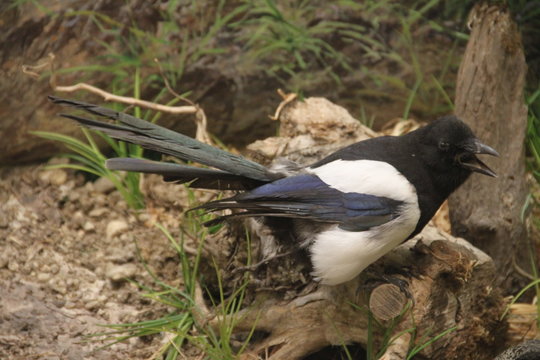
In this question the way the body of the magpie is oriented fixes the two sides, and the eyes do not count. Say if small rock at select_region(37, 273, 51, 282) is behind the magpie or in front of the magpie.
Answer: behind

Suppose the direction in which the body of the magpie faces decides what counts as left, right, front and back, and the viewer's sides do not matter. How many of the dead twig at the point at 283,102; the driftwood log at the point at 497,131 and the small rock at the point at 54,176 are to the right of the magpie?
0

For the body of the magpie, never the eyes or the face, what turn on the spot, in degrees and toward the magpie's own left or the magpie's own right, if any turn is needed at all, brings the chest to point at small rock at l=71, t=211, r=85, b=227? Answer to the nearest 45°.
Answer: approximately 135° to the magpie's own left

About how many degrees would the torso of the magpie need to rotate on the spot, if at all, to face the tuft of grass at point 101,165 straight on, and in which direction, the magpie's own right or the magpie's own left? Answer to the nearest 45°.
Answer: approximately 135° to the magpie's own left

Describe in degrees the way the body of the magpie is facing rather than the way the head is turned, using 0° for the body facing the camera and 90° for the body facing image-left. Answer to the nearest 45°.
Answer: approximately 270°

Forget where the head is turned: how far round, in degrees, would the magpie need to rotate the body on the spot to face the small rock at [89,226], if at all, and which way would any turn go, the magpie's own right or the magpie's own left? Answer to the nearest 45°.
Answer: approximately 135° to the magpie's own left

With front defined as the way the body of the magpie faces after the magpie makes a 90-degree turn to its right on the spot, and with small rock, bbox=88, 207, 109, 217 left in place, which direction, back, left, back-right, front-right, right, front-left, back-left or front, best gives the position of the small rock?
back-right

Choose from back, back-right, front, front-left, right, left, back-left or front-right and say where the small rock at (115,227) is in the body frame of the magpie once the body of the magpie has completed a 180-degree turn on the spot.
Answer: front-right

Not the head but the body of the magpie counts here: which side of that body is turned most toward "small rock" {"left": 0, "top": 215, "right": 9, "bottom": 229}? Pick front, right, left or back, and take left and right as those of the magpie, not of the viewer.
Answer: back
